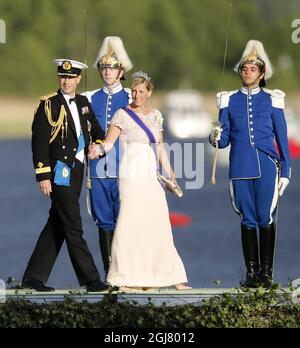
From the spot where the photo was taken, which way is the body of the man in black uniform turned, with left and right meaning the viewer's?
facing the viewer and to the right of the viewer

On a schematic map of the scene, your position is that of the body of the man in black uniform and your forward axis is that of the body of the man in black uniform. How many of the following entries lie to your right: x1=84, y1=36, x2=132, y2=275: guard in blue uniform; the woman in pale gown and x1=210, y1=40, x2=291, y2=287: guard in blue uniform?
0

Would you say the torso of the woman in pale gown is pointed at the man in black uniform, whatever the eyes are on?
no

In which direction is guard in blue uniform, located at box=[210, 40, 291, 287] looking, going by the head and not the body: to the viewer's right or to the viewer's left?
to the viewer's left

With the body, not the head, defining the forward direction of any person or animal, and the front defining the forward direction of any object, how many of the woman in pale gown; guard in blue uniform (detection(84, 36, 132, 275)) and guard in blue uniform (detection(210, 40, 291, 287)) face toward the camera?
3

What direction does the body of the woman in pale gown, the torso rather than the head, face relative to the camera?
toward the camera

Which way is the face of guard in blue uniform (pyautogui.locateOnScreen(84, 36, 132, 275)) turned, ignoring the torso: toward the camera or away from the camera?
toward the camera

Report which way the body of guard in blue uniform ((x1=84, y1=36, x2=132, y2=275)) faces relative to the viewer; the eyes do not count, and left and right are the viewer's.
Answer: facing the viewer

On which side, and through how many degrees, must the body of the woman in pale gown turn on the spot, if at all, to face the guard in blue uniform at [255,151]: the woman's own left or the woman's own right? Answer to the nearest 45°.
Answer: approximately 90° to the woman's own left

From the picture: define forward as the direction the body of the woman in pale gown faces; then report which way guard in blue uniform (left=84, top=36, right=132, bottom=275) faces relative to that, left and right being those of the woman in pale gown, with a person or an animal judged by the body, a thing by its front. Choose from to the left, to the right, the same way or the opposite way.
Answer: the same way

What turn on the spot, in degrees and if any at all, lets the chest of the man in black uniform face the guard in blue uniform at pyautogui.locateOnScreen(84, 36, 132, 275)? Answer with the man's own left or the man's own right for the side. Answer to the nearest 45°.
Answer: approximately 90° to the man's own left

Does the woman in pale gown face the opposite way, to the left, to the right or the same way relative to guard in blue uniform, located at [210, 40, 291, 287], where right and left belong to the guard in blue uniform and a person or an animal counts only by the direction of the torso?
the same way

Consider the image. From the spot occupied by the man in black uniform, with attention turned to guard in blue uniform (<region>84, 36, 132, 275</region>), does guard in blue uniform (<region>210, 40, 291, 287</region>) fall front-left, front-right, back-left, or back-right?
front-right
